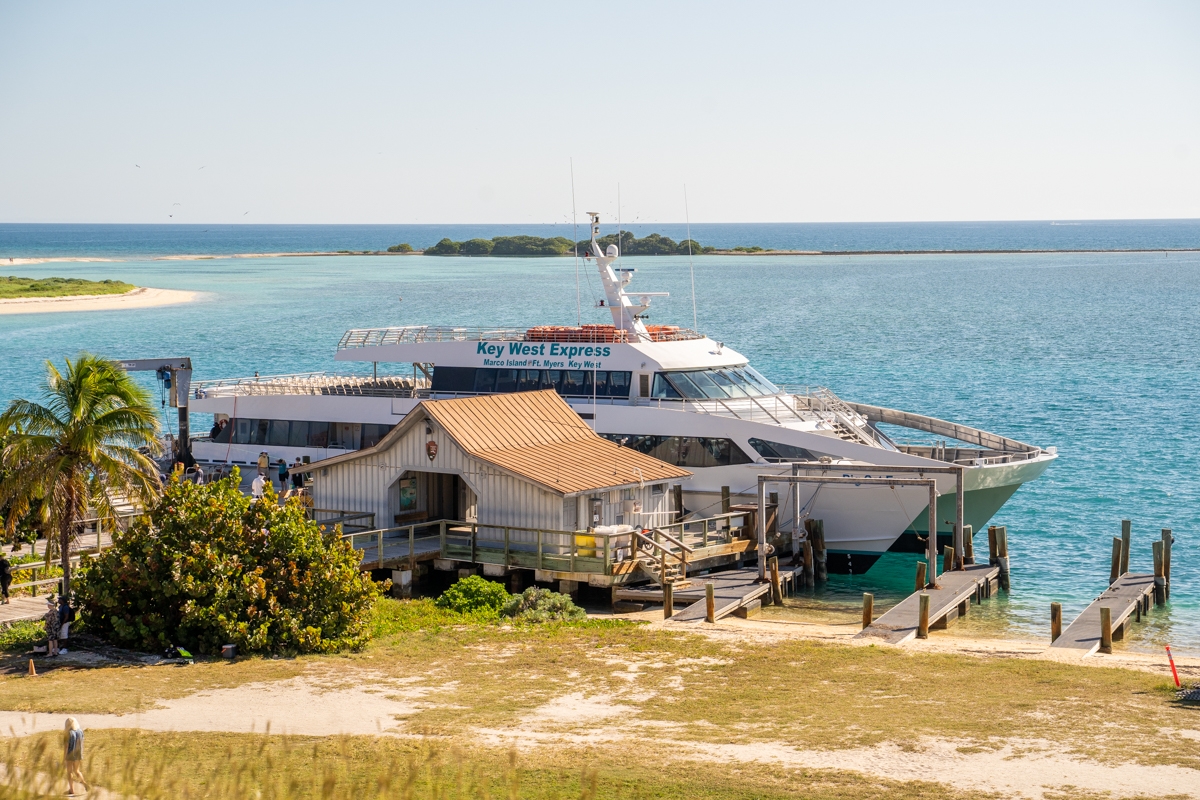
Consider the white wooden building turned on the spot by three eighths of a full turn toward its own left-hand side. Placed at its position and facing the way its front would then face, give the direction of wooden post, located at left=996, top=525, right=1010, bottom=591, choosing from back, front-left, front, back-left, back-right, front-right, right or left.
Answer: front

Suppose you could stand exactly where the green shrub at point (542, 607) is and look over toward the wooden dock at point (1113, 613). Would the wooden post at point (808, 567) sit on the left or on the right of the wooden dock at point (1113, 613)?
left

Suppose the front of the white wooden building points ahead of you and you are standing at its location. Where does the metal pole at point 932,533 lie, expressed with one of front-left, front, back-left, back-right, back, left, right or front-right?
back-left

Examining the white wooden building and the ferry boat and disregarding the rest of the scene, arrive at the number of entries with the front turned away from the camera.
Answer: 0

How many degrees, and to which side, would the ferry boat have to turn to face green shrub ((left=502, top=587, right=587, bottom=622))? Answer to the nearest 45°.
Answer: approximately 45° to its right

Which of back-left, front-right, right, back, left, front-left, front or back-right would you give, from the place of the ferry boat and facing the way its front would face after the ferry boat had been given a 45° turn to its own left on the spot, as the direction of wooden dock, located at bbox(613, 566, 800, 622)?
right

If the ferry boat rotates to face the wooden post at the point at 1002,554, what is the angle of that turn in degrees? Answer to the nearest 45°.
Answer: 0° — it already faces it

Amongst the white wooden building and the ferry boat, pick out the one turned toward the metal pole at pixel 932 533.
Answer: the ferry boat

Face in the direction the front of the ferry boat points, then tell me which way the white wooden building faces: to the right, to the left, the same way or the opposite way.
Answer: to the right

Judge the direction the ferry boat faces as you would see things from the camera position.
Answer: facing the viewer and to the right of the viewer

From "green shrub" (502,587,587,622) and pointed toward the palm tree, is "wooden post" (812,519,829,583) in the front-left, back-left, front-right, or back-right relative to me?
back-right
